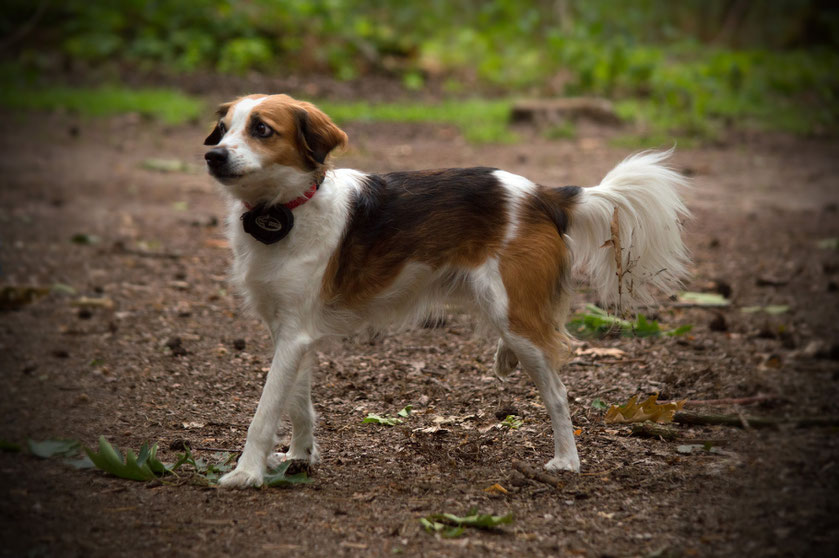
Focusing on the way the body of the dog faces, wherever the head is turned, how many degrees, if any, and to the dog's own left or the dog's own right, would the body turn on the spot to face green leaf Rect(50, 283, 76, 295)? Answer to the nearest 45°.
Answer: approximately 45° to the dog's own right

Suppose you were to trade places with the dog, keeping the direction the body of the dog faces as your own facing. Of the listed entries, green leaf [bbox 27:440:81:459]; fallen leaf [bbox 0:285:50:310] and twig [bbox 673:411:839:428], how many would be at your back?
1

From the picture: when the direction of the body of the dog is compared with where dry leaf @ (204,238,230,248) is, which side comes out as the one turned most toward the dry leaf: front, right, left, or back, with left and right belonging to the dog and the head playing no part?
right

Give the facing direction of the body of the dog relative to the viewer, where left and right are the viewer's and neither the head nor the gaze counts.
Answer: facing to the left of the viewer

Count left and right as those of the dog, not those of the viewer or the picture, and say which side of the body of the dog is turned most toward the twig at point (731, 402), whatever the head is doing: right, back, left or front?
back

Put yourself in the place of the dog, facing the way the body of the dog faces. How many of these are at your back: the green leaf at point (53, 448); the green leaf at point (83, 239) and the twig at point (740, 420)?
1

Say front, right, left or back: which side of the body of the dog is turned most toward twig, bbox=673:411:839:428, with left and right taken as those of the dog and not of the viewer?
back

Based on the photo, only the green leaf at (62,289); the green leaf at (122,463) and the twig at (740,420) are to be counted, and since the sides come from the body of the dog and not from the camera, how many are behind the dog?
1

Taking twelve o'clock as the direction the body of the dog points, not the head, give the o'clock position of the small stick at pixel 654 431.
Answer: The small stick is roughly at 6 o'clock from the dog.

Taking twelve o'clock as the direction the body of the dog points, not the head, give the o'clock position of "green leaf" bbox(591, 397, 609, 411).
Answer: The green leaf is roughly at 5 o'clock from the dog.

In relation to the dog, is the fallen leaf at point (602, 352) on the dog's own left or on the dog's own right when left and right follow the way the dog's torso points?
on the dog's own right

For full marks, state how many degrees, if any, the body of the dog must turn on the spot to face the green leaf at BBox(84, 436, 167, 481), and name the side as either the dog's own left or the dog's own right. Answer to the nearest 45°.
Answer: approximately 45° to the dog's own left
